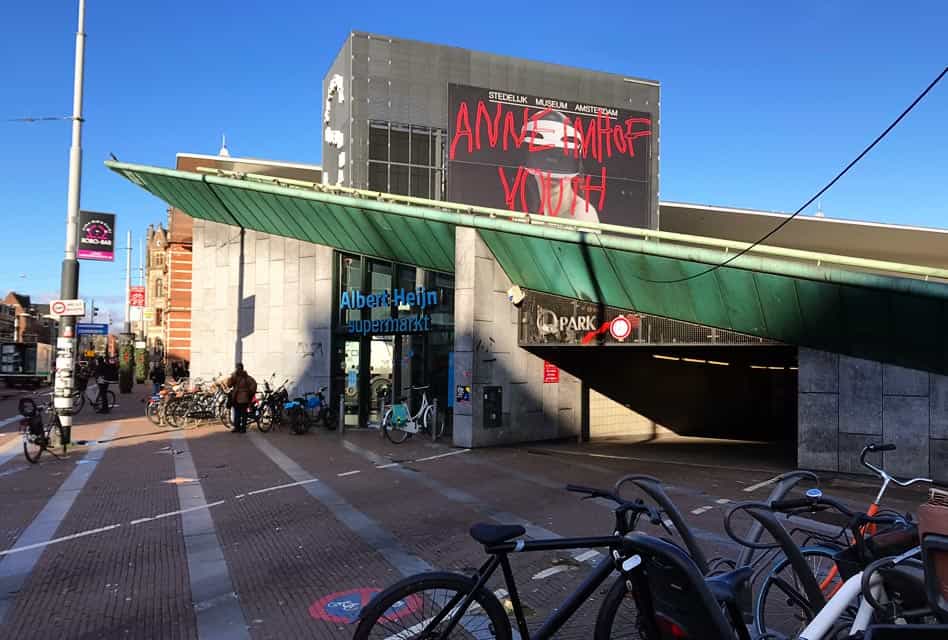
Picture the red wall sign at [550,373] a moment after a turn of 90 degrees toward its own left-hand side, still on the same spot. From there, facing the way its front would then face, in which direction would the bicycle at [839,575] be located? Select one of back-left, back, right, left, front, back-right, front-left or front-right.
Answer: right

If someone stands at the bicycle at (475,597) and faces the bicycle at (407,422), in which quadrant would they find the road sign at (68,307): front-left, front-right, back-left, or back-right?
front-left

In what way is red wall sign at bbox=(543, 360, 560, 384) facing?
toward the camera

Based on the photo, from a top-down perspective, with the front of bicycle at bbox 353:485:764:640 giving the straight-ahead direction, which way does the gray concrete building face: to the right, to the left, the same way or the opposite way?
to the right

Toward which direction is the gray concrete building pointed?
toward the camera

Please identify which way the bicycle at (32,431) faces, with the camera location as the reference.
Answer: facing the viewer and to the left of the viewer

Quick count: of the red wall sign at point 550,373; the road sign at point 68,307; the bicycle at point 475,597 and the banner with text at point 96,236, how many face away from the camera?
0

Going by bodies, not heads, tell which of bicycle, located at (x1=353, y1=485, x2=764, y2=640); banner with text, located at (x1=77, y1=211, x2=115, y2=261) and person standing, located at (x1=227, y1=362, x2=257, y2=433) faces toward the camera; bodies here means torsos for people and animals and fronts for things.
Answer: the banner with text

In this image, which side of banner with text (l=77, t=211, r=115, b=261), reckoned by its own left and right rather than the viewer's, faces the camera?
front

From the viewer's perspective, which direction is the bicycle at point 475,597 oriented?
to the viewer's right
